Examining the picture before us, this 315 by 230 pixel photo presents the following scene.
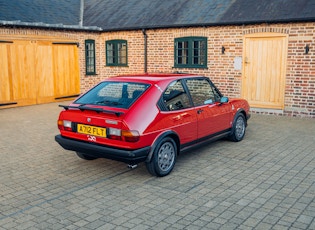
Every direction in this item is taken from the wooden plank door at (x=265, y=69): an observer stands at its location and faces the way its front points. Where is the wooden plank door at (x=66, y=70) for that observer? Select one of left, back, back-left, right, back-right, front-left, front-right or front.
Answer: right

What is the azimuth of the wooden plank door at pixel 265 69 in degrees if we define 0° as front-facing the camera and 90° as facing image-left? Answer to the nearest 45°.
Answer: approximately 0°

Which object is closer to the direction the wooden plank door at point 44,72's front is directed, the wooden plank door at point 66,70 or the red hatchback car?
the red hatchback car

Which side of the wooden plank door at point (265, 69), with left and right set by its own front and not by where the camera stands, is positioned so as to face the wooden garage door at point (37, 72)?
right

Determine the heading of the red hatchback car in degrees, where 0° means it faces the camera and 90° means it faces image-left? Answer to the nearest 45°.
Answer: approximately 225°

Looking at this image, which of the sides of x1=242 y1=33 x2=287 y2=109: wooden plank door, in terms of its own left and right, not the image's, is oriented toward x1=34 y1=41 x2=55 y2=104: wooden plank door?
right

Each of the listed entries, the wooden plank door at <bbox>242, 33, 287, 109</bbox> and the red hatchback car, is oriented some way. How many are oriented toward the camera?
1

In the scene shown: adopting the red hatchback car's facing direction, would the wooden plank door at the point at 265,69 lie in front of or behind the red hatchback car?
in front

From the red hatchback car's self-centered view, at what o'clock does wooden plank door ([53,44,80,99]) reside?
The wooden plank door is roughly at 10 o'clock from the red hatchback car.

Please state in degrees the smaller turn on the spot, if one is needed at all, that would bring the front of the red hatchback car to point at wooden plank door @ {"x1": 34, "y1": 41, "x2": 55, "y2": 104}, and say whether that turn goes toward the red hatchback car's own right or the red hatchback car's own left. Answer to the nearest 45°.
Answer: approximately 90° to the red hatchback car's own left

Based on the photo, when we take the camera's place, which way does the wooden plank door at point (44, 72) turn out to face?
facing the viewer and to the right of the viewer
